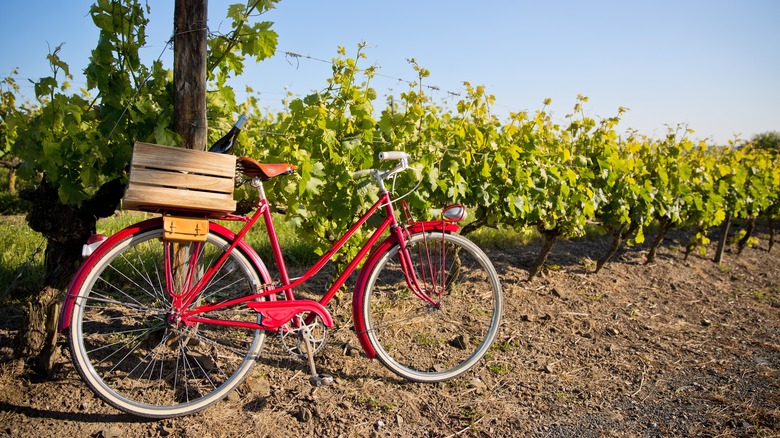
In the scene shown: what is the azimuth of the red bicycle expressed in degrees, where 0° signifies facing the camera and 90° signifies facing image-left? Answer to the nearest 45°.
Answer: approximately 270°
